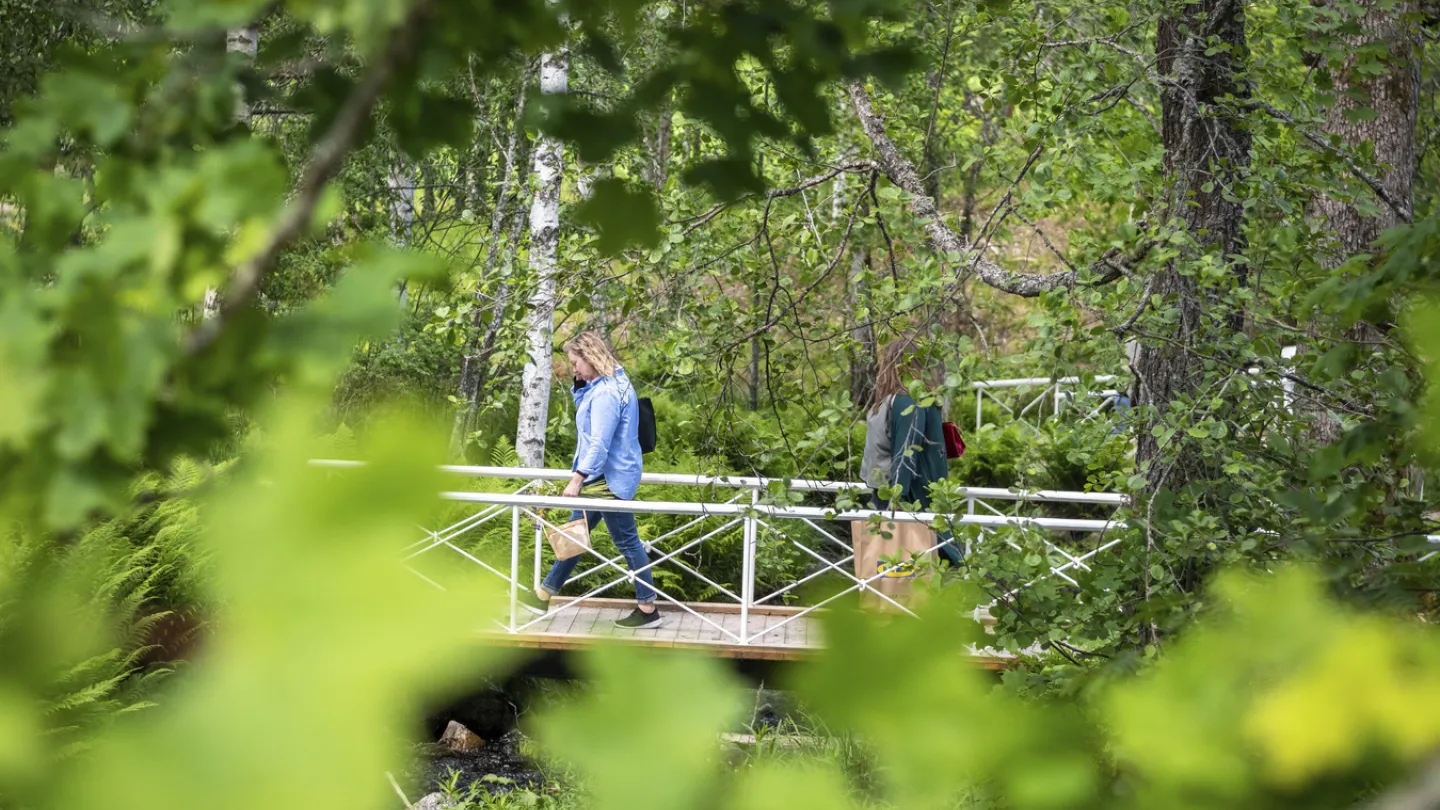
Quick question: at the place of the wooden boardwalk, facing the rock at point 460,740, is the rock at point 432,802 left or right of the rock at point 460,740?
left

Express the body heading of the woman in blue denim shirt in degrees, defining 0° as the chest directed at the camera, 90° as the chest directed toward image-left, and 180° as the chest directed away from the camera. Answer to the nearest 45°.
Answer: approximately 90°

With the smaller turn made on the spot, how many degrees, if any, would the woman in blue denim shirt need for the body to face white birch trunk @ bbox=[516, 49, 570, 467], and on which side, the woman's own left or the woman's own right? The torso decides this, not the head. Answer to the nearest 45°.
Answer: approximately 90° to the woman's own right
